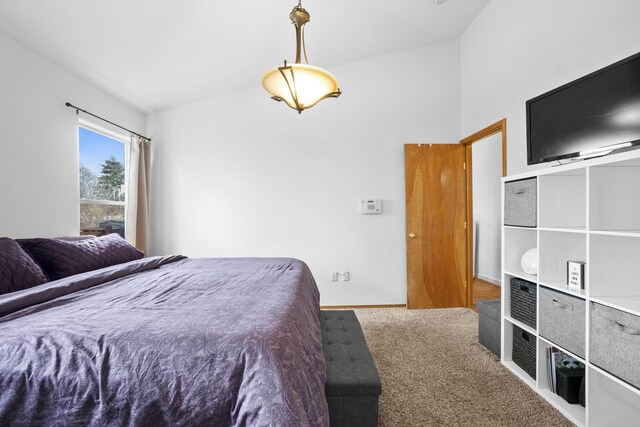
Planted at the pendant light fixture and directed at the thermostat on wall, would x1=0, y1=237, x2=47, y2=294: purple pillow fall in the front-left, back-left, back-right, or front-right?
back-left

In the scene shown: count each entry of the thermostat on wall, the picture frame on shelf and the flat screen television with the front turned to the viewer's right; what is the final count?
0

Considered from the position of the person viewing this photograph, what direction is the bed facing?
facing to the right of the viewer

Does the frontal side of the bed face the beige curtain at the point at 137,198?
no

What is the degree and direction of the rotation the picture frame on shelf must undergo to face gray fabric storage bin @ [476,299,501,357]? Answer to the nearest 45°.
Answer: approximately 90° to its right

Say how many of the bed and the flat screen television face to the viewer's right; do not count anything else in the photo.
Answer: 1

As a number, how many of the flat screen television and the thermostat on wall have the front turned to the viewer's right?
0

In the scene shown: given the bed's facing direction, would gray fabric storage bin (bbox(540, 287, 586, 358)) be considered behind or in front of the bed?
in front

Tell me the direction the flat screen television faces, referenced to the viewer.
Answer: facing the viewer and to the left of the viewer

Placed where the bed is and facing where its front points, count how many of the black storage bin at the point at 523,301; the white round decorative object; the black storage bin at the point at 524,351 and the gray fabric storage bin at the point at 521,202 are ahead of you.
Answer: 4

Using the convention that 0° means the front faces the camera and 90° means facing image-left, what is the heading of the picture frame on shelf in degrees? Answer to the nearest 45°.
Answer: approximately 45°

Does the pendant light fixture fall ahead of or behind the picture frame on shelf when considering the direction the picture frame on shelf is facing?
ahead

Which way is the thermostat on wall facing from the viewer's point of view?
toward the camera

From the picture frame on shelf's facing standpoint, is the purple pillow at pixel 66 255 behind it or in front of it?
in front

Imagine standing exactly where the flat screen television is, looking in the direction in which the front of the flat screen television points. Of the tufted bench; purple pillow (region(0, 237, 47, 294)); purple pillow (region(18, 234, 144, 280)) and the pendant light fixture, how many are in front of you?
4

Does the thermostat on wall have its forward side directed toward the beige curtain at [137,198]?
no

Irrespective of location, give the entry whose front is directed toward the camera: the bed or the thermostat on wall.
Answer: the thermostat on wall

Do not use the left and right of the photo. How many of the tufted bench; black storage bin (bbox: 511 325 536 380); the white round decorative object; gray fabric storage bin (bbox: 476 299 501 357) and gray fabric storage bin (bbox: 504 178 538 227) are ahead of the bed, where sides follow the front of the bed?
5
